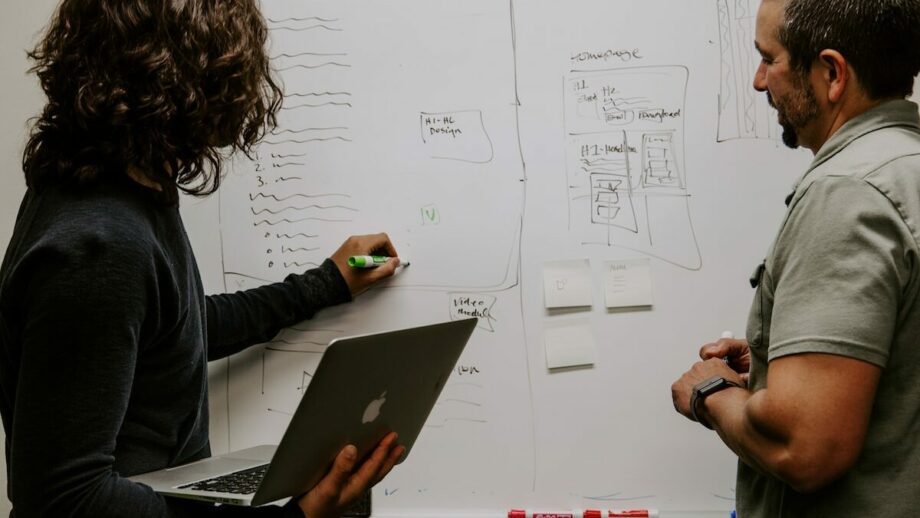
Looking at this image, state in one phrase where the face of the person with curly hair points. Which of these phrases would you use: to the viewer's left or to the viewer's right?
to the viewer's right

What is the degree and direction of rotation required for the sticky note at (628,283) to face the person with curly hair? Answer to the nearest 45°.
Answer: approximately 45° to its right

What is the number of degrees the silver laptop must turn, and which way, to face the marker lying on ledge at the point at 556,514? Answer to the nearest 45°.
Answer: approximately 90° to its right

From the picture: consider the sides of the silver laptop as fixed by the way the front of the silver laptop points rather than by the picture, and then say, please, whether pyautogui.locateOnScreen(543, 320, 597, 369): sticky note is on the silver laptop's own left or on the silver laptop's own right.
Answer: on the silver laptop's own right

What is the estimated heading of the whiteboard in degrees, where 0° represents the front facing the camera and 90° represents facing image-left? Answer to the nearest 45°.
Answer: approximately 0°

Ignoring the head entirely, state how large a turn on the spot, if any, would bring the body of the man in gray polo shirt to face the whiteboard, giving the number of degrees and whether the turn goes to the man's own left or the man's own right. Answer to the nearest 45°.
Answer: approximately 45° to the man's own right

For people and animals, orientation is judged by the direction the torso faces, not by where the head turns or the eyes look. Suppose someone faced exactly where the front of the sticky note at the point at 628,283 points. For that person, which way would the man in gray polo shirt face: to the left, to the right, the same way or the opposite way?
to the right

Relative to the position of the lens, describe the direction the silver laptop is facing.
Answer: facing away from the viewer and to the left of the viewer

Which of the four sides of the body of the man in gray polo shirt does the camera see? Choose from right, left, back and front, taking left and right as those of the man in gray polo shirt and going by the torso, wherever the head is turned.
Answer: left

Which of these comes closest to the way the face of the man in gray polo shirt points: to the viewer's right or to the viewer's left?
to the viewer's left

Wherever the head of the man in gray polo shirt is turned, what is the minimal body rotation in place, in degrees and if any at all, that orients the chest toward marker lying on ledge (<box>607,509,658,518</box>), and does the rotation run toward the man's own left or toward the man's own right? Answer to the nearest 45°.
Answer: approximately 45° to the man's own right
